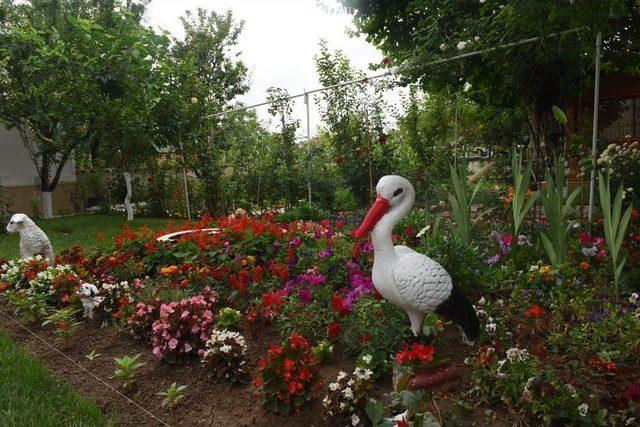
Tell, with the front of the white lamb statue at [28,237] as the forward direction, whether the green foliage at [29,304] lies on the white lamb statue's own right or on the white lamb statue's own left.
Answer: on the white lamb statue's own left

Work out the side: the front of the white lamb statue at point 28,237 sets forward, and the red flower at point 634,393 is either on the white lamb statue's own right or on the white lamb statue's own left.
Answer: on the white lamb statue's own left

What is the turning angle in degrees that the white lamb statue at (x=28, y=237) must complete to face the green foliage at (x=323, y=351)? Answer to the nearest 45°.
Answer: approximately 90° to its left

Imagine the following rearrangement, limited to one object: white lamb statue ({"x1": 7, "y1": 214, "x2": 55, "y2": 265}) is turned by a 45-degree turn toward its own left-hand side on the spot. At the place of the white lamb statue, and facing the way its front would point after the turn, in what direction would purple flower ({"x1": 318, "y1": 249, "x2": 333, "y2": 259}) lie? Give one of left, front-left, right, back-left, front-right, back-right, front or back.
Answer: left

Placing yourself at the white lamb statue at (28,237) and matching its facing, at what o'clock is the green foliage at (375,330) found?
The green foliage is roughly at 8 o'clock from the white lamb statue.

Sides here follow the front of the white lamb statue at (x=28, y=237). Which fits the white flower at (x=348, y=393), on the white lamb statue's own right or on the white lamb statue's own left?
on the white lamb statue's own left

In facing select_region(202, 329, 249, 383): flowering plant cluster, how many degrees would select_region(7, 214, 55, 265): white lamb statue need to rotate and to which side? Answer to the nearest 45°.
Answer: approximately 90° to its left

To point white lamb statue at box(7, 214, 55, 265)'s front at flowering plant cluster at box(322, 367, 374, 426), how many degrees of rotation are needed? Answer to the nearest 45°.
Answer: approximately 90° to its left

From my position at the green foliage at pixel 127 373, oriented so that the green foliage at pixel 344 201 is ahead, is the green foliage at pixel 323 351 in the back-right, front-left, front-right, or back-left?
front-right

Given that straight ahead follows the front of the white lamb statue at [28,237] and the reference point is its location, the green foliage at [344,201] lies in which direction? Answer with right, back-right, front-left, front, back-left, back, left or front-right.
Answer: back

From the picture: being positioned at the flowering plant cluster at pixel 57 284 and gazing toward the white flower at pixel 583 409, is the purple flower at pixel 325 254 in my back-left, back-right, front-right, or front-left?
front-left

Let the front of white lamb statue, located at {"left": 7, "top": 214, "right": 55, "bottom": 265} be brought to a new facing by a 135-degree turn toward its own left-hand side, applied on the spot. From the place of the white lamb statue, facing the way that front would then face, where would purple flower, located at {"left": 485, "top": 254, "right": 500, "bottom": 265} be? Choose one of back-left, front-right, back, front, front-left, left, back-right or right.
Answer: front

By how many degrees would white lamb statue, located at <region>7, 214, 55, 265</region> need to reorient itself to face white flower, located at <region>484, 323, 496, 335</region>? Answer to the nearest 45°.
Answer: approximately 135° to its left

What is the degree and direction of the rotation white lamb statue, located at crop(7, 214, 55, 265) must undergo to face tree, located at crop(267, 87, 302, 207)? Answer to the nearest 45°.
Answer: approximately 180°

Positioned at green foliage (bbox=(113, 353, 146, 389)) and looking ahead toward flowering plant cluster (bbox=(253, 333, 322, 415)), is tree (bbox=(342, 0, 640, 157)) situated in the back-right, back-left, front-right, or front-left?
front-left

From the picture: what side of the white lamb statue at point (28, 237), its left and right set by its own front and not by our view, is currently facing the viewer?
left

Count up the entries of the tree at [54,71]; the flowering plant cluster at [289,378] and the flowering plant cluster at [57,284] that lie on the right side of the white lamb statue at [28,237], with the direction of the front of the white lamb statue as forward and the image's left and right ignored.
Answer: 1

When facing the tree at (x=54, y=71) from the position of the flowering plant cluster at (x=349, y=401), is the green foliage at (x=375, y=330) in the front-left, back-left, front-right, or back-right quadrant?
front-right

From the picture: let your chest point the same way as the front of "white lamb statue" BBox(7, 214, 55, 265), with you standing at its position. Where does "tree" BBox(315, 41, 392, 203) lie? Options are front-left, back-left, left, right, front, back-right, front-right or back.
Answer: back
